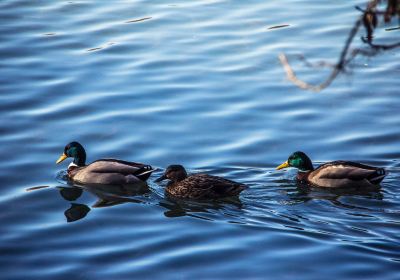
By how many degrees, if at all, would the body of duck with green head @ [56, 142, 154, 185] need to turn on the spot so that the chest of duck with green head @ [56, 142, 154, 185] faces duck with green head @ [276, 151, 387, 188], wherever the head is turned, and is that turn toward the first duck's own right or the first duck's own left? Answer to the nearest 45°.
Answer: approximately 180°

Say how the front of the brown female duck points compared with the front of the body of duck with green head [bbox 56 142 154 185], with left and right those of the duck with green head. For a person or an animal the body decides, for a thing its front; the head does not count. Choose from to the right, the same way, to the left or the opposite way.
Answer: the same way

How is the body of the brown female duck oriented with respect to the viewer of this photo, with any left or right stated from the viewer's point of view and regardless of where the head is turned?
facing to the left of the viewer

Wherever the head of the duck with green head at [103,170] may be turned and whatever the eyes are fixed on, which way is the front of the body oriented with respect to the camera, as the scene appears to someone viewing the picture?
to the viewer's left

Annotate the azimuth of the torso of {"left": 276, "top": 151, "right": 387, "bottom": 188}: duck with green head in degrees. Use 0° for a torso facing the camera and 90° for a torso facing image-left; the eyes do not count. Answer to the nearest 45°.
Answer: approximately 90°

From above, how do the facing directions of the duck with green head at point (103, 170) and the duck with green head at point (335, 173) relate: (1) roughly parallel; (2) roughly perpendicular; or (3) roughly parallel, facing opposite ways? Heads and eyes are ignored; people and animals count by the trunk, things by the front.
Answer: roughly parallel

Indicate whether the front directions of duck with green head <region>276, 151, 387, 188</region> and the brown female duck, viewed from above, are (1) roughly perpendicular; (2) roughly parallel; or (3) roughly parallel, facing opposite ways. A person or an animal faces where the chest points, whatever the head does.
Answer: roughly parallel

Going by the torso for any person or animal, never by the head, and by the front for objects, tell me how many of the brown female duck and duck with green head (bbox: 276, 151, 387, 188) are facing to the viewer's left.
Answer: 2

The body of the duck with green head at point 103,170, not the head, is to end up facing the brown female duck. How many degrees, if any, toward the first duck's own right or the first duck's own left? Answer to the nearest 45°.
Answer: approximately 135° to the first duck's own left

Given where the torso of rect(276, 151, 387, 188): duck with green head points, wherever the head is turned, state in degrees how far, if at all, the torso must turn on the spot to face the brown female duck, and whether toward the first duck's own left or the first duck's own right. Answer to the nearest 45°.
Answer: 0° — it already faces it

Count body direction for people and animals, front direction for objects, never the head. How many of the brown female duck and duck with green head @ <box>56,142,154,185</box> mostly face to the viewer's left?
2

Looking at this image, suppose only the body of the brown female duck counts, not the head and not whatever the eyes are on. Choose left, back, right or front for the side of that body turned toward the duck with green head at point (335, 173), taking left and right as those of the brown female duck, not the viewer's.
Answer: back

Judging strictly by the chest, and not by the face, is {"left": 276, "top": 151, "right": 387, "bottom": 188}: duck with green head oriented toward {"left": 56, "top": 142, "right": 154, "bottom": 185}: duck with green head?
yes
